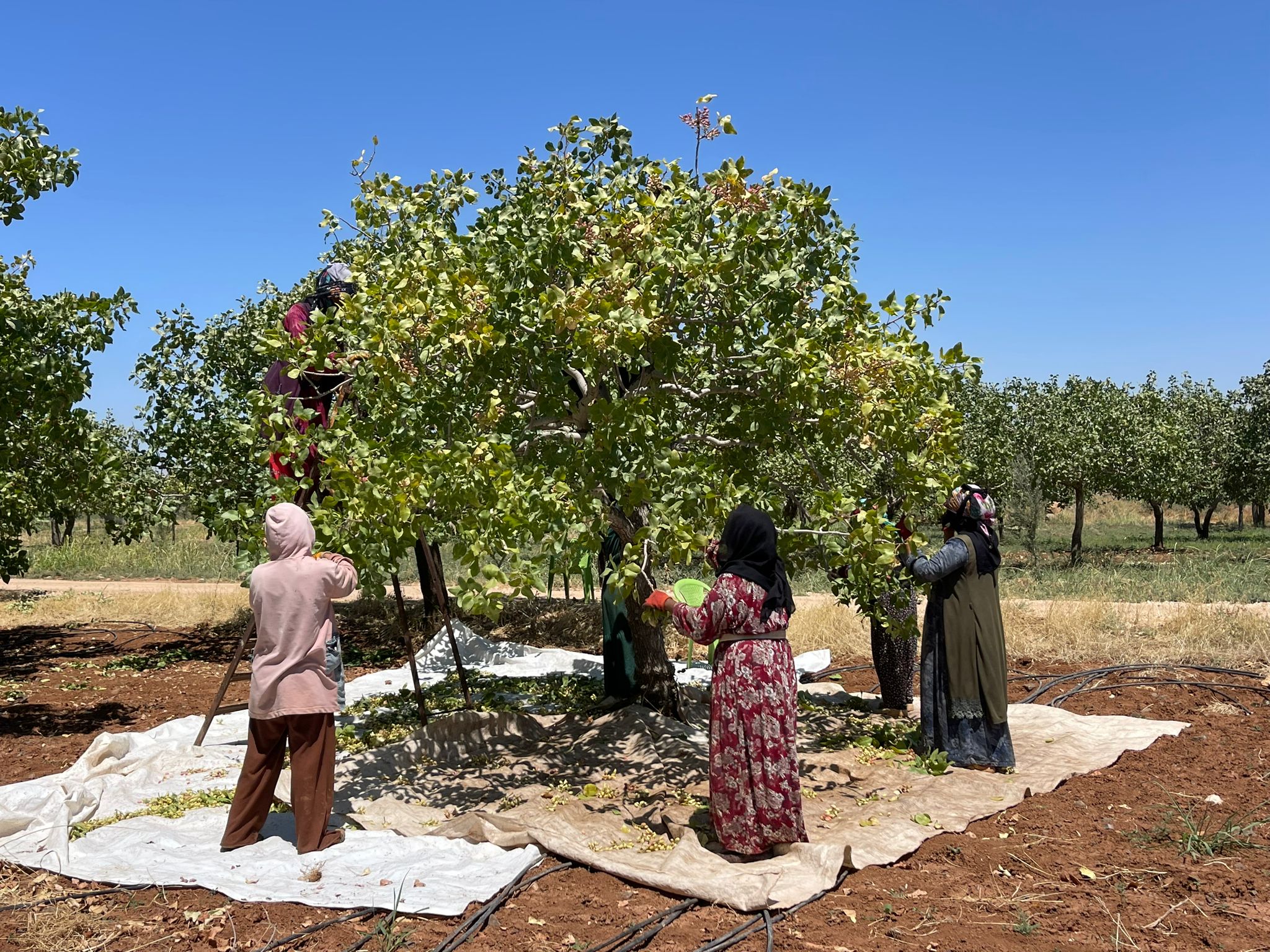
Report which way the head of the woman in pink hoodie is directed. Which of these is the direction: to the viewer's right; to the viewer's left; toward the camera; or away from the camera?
away from the camera

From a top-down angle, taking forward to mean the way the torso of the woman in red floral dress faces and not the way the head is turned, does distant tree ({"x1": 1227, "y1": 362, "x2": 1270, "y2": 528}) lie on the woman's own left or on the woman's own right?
on the woman's own right

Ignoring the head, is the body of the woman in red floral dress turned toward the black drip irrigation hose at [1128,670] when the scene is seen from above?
no

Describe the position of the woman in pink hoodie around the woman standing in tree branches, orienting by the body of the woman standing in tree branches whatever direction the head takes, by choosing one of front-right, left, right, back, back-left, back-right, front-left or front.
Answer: right

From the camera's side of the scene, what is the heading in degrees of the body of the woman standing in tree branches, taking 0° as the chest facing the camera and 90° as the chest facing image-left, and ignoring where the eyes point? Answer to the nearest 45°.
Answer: approximately 270°

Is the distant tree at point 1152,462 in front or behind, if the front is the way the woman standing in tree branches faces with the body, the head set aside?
in front

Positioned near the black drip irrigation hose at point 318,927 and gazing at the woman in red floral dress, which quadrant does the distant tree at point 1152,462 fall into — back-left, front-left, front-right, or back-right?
front-left

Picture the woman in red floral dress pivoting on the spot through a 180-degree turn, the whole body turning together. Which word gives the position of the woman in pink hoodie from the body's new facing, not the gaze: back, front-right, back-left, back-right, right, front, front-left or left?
back-right

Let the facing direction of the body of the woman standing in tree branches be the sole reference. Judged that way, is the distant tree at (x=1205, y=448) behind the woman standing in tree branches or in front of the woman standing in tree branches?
in front

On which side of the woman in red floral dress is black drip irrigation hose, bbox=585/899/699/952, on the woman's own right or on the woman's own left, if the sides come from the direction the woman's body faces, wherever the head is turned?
on the woman's own left

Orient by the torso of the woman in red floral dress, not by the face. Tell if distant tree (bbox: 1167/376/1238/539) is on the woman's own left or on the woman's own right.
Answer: on the woman's own right

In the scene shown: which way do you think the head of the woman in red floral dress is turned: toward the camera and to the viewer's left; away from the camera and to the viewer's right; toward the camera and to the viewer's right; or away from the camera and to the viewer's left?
away from the camera and to the viewer's left

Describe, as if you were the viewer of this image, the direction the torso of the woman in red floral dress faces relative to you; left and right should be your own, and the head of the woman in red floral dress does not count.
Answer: facing away from the viewer and to the left of the viewer

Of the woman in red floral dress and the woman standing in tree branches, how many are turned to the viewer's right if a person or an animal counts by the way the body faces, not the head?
1

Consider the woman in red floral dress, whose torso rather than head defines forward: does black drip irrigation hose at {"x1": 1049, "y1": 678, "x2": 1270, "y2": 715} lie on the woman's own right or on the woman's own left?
on the woman's own right
